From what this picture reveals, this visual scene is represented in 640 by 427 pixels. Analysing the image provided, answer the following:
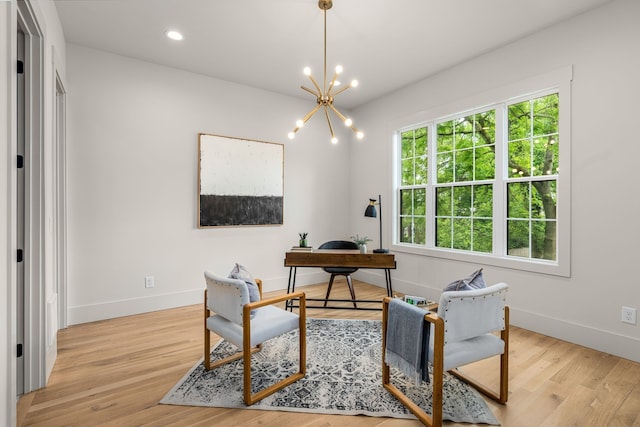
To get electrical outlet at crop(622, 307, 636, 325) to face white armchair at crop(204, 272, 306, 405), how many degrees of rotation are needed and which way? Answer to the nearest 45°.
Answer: approximately 45° to its right

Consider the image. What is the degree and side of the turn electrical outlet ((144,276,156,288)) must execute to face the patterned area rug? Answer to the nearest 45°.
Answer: approximately 45° to its left

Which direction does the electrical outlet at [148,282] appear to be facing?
toward the camera

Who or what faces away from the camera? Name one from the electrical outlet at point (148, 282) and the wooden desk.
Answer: the wooden desk

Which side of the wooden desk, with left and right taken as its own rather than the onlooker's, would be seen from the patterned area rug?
back

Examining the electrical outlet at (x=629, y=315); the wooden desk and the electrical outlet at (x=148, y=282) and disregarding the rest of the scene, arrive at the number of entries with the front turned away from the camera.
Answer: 1

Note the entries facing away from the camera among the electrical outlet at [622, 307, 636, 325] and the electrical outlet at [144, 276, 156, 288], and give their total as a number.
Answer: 0

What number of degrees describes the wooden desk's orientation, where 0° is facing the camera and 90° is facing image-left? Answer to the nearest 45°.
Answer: approximately 180°
